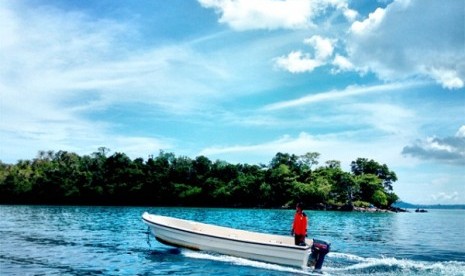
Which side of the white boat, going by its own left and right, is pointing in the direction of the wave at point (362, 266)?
back

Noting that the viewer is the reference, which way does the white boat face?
facing to the left of the viewer
